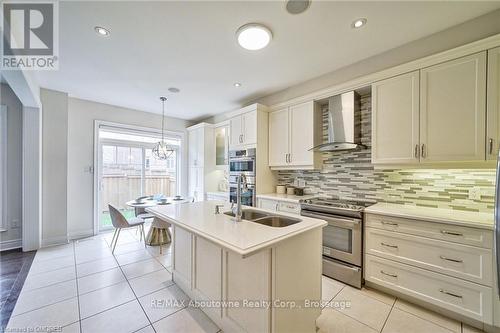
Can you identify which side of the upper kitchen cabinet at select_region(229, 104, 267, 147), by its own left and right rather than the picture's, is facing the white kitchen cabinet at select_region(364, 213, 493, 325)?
left

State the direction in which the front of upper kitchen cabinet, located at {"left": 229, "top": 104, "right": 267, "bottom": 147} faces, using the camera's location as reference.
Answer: facing the viewer and to the left of the viewer

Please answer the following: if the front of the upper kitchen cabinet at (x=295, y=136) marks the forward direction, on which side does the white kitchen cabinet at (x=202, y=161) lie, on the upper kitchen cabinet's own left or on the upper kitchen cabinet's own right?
on the upper kitchen cabinet's own right

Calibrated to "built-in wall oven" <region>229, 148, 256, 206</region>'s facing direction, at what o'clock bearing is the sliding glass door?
The sliding glass door is roughly at 2 o'clock from the built-in wall oven.

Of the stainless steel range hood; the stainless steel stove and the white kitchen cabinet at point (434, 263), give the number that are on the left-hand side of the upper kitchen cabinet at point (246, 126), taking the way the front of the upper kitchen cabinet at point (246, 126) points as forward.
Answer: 3

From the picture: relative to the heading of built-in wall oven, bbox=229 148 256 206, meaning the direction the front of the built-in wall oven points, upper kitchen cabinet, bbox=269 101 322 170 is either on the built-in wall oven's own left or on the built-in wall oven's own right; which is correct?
on the built-in wall oven's own left

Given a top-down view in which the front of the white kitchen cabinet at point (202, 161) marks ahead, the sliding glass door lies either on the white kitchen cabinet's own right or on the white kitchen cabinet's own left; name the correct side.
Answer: on the white kitchen cabinet's own right

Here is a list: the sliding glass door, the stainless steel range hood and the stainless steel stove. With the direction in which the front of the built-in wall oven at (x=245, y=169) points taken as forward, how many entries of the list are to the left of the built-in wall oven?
2

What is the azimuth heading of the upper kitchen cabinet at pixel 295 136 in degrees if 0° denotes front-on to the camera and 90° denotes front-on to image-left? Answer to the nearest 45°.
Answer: approximately 45°
